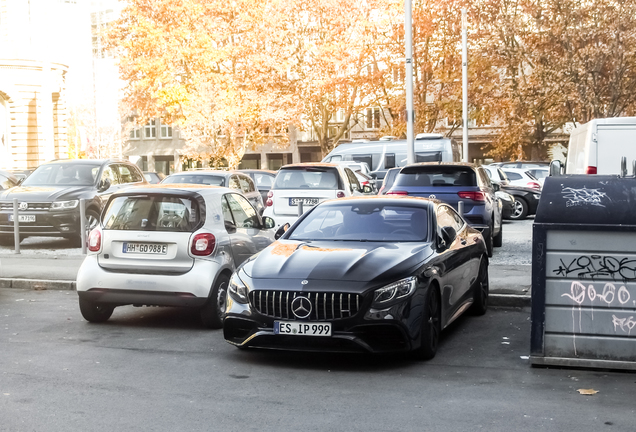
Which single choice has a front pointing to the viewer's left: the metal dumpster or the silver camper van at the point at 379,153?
the silver camper van

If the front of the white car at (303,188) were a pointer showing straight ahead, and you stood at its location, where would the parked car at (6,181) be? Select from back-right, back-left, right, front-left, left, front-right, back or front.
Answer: left

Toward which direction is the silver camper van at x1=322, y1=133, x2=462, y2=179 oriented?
to the viewer's left

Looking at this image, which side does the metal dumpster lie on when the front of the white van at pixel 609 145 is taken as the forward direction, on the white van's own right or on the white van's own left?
on the white van's own left

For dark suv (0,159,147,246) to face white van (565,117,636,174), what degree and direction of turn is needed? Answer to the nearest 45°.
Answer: approximately 90° to its left

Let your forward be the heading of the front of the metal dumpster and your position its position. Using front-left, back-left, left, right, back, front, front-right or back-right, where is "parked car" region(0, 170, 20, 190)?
back-right

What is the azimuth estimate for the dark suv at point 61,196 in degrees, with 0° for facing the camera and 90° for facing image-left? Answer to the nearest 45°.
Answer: approximately 45°

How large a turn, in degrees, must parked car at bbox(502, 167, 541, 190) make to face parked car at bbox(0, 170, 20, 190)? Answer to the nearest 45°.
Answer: approximately 90° to its left

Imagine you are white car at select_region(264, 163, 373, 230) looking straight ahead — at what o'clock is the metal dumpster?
The metal dumpster is roughly at 4 o'clock from the white car.

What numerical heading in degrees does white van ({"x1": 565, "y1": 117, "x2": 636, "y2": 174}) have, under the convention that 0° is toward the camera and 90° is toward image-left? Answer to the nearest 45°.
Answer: approximately 135°

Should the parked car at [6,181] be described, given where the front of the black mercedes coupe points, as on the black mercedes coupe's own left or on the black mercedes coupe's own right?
on the black mercedes coupe's own right
